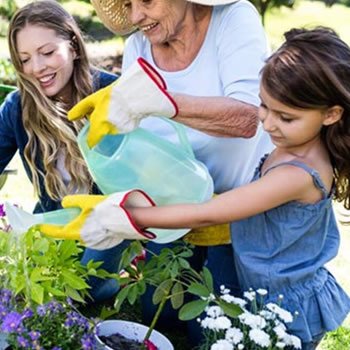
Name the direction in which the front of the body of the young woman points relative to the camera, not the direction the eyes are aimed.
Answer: toward the camera

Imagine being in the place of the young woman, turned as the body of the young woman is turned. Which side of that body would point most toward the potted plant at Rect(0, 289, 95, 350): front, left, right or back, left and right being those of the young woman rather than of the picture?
front

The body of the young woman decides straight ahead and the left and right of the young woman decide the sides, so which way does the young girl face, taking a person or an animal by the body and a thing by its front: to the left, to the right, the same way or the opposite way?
to the right

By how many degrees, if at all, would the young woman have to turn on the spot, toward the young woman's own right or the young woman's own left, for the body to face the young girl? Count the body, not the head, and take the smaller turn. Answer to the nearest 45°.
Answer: approximately 45° to the young woman's own left

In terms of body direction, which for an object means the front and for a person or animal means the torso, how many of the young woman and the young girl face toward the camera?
1

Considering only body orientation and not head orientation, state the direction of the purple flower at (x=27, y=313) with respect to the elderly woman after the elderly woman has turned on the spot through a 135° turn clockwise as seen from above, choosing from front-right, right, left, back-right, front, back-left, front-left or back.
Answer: back-left

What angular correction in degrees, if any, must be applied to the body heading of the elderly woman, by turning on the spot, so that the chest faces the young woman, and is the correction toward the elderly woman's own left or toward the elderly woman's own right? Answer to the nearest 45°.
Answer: approximately 90° to the elderly woman's own right

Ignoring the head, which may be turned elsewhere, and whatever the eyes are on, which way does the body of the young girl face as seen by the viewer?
to the viewer's left

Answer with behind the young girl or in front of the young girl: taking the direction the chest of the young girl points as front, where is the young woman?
in front

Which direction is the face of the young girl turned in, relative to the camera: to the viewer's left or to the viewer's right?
to the viewer's left

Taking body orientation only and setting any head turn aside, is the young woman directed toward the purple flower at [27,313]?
yes

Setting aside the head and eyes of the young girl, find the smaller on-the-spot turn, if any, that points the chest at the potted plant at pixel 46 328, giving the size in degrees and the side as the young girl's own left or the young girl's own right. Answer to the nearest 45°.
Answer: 0° — they already face it

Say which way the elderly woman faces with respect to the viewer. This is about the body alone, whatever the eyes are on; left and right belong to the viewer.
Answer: facing the viewer and to the left of the viewer
